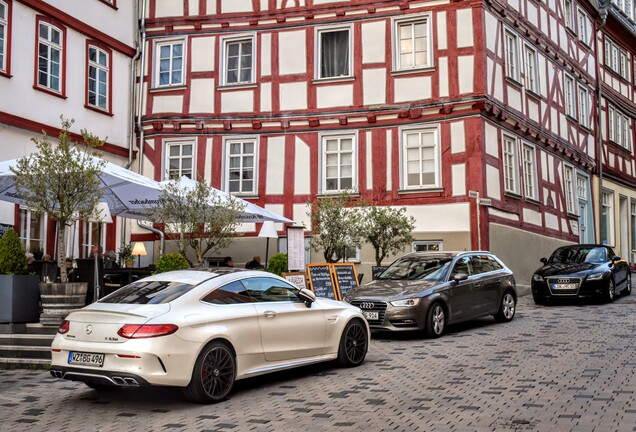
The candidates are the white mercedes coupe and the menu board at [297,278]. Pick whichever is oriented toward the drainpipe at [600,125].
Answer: the white mercedes coupe

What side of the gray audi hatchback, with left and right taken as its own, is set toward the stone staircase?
front

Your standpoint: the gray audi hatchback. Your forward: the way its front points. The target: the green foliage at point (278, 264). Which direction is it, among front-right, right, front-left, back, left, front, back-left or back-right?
right

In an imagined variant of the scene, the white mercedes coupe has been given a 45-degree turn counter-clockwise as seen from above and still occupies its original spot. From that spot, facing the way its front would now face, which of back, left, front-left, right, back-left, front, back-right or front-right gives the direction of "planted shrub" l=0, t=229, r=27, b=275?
front-left

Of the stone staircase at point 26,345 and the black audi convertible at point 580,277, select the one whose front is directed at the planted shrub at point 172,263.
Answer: the black audi convertible

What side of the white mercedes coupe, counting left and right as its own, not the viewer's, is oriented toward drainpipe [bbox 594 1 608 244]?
front

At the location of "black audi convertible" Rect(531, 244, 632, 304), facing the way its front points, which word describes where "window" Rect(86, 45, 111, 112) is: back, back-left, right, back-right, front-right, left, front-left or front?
front-right

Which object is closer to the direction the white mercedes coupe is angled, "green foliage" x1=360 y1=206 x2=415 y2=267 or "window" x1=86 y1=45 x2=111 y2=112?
the green foliage

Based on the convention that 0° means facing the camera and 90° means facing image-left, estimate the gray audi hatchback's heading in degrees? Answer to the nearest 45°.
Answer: approximately 45°
